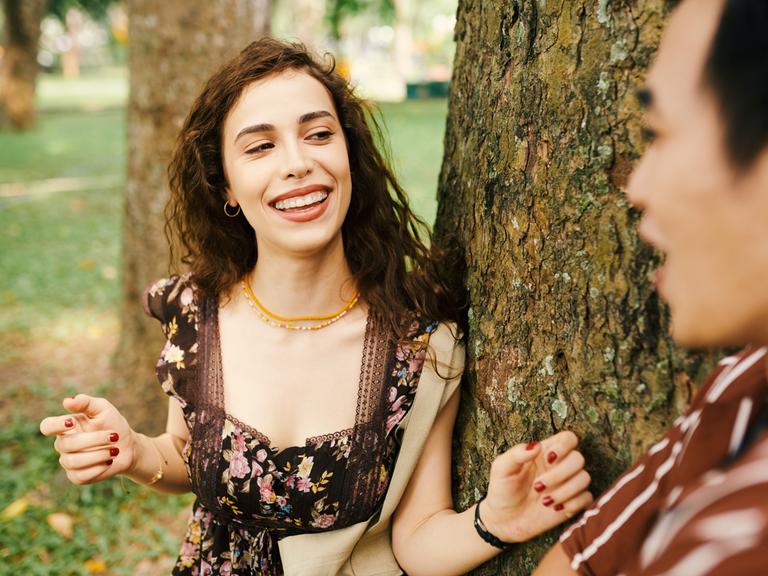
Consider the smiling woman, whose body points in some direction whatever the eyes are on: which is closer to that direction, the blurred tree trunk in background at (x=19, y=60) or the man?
the man

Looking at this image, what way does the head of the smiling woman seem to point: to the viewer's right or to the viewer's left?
to the viewer's right

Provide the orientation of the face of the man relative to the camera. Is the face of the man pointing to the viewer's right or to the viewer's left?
to the viewer's left

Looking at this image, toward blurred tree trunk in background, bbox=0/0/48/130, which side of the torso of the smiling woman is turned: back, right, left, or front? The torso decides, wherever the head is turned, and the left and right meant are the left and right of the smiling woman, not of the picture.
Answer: back

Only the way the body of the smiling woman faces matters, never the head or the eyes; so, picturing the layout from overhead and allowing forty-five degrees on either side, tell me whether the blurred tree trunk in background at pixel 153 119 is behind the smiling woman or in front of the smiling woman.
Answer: behind

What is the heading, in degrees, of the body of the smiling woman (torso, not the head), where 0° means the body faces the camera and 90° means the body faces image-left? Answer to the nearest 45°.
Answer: approximately 0°
